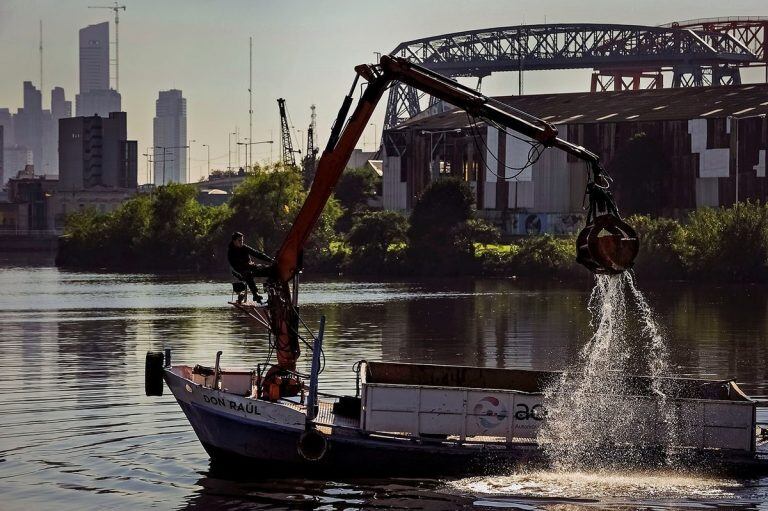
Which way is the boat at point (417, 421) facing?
to the viewer's left
